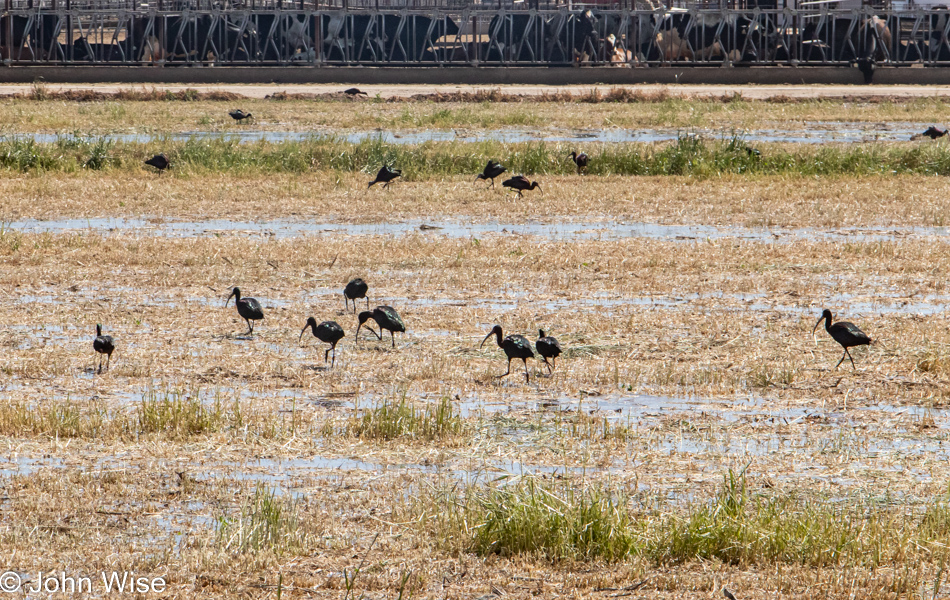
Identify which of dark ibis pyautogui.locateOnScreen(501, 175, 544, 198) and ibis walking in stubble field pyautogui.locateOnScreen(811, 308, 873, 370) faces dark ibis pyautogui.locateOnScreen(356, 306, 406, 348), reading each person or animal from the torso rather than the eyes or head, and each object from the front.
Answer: the ibis walking in stubble field

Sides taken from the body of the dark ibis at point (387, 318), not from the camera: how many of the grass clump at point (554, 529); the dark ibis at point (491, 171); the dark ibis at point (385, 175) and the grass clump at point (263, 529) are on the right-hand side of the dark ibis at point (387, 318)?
2

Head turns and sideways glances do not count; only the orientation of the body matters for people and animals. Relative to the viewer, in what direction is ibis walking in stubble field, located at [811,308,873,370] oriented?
to the viewer's left

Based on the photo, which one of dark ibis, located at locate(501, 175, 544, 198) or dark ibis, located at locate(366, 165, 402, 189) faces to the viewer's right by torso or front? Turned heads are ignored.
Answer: dark ibis, located at locate(501, 175, 544, 198)

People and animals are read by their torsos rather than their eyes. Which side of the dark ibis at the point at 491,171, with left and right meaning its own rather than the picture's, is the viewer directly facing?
left

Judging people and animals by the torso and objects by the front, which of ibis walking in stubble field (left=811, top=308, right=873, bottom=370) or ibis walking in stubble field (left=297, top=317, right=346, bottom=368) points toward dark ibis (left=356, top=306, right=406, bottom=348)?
the ibis walking in stubble field (left=811, top=308, right=873, bottom=370)

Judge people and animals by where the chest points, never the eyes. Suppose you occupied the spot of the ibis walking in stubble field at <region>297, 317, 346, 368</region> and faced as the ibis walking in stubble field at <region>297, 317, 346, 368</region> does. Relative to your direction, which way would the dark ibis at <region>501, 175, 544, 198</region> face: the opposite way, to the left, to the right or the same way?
the opposite way

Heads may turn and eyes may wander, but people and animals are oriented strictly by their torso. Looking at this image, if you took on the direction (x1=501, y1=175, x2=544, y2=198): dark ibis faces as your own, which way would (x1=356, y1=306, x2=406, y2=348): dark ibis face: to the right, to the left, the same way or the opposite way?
the opposite way

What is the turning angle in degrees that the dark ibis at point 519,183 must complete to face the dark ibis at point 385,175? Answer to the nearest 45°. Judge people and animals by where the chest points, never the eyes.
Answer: approximately 180°

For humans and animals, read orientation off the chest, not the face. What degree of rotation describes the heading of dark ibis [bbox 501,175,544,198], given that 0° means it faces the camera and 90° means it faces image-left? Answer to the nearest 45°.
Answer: approximately 270°

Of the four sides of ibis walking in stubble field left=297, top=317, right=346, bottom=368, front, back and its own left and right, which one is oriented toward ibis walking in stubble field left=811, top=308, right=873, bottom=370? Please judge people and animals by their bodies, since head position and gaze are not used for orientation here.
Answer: back

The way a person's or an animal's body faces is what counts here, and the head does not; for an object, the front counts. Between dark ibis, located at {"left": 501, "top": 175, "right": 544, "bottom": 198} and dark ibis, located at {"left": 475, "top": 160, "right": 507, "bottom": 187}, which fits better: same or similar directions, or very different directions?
very different directions

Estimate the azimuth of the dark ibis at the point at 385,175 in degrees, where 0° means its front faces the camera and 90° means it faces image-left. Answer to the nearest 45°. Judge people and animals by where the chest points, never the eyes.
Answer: approximately 90°

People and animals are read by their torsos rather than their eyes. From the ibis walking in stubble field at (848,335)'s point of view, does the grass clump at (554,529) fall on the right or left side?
on its left

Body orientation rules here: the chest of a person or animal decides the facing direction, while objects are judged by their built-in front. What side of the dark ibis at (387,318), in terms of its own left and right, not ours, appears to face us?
left

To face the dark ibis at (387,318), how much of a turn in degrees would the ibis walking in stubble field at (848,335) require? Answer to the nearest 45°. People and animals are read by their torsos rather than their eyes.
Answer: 0° — it already faces it

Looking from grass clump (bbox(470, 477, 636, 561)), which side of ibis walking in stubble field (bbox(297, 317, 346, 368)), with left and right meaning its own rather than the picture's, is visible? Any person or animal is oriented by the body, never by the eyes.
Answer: left
